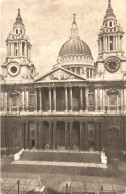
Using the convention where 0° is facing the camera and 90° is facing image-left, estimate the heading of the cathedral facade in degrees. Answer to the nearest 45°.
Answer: approximately 0°
